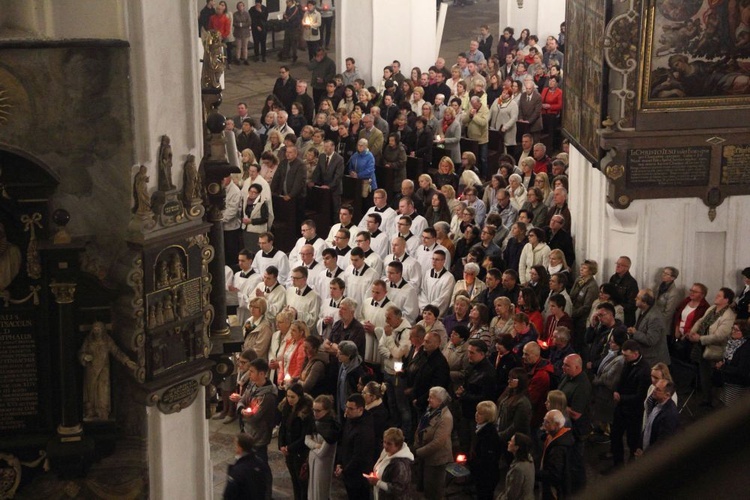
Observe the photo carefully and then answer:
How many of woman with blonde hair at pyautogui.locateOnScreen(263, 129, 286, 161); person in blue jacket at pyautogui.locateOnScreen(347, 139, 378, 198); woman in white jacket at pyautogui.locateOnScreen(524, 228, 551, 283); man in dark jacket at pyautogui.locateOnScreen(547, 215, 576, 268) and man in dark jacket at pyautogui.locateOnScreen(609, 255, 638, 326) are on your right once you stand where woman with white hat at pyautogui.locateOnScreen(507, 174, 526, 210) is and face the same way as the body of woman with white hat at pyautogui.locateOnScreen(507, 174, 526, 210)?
2

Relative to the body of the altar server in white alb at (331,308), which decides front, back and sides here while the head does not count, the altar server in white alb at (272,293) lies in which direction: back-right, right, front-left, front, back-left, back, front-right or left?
right

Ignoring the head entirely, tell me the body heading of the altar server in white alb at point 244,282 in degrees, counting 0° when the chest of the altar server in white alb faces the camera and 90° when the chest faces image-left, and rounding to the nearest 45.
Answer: approximately 45°

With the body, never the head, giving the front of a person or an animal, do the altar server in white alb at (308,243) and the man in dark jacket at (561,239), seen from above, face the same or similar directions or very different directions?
same or similar directions

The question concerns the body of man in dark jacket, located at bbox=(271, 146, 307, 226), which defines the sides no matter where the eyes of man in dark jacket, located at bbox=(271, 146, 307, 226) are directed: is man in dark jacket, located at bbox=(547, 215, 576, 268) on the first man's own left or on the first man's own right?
on the first man's own left

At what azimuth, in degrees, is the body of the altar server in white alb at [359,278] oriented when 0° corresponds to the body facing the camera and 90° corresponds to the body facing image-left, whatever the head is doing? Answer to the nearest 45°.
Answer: approximately 45°

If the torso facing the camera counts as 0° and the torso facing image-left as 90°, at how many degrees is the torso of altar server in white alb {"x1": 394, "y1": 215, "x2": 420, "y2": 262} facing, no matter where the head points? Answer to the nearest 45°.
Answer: approximately 45°

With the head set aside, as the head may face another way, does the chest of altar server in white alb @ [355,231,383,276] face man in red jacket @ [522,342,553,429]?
no

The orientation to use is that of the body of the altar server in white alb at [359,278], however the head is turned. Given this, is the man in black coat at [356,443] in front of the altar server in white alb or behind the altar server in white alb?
in front

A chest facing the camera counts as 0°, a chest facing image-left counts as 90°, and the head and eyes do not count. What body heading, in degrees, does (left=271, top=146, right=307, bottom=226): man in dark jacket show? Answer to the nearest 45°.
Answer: approximately 45°
